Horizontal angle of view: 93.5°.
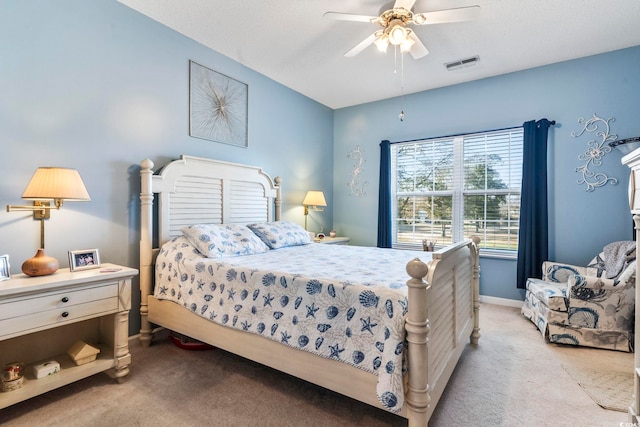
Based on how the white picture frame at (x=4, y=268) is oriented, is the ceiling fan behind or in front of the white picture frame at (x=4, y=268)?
in front

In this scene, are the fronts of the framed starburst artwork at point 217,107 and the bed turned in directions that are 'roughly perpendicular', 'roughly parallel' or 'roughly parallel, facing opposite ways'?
roughly parallel

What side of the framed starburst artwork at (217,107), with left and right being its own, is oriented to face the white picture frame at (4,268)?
right

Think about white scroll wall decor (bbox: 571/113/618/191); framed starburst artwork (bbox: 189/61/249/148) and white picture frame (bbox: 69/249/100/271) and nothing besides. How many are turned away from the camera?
0

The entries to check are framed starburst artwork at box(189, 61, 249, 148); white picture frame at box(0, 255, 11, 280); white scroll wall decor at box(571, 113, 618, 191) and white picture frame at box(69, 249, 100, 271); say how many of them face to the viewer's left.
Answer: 0

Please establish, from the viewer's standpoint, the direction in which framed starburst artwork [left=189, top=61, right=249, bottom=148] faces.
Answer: facing the viewer and to the right of the viewer

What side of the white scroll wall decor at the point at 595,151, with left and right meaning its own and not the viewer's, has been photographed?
front

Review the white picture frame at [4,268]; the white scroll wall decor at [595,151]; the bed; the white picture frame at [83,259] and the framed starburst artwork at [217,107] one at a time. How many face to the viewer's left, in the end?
0

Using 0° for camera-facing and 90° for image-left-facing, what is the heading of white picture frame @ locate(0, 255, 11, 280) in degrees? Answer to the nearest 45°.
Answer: approximately 315°

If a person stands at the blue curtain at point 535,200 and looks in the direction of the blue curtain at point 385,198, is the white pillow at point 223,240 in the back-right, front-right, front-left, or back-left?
front-left
